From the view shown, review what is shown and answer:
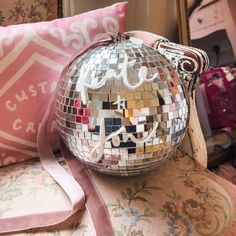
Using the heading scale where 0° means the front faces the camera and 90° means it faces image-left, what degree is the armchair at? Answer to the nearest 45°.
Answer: approximately 315°
